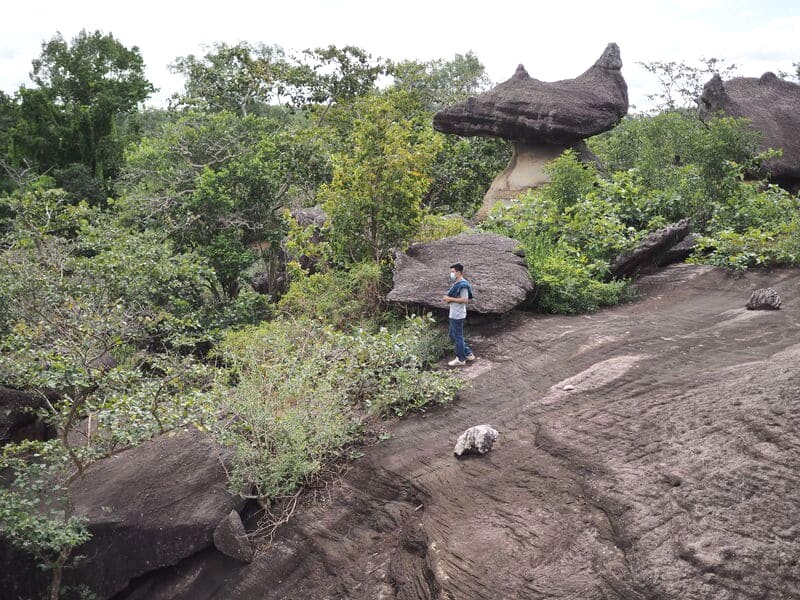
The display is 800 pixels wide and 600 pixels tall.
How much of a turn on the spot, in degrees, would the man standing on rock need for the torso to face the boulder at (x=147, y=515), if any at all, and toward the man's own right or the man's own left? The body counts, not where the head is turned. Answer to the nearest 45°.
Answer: approximately 45° to the man's own left

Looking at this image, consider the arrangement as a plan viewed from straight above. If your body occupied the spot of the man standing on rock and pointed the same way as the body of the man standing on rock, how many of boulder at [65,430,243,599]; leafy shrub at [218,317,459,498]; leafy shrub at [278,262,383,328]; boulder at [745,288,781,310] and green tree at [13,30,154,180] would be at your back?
1

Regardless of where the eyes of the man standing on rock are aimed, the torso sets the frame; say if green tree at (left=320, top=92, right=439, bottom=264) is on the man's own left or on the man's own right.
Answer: on the man's own right

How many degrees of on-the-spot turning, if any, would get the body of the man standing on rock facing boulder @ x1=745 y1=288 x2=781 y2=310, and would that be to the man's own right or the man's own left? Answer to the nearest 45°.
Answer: approximately 180°

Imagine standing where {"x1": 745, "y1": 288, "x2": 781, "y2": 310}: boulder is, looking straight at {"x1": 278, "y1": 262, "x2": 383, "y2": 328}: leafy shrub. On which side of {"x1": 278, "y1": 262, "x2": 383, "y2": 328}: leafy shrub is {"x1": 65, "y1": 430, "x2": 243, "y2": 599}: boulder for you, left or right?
left

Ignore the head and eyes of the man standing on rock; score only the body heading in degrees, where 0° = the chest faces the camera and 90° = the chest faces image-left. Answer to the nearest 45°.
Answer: approximately 90°

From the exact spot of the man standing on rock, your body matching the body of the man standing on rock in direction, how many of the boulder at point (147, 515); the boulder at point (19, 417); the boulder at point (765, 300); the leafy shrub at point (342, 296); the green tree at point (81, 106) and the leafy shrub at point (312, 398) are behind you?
1

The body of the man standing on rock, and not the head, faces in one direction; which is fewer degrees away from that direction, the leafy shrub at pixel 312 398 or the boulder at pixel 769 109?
the leafy shrub

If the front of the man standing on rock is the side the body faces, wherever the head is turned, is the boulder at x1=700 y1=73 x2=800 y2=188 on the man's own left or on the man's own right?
on the man's own right

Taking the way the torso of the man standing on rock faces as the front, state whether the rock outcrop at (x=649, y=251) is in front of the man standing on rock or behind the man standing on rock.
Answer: behind

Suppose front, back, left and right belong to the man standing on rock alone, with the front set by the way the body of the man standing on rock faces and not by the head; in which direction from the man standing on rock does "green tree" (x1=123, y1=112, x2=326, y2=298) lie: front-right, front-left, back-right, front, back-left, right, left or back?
front-right

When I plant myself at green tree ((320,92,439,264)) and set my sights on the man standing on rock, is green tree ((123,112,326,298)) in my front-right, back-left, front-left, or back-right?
back-right

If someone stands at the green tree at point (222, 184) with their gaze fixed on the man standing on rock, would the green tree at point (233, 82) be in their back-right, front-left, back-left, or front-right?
back-left

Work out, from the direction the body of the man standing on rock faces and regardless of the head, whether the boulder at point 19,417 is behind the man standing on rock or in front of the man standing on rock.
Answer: in front

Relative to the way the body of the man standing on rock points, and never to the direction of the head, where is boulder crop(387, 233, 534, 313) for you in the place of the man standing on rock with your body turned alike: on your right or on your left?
on your right

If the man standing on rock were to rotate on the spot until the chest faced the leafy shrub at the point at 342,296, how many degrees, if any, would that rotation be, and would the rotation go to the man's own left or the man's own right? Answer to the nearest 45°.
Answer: approximately 45° to the man's own right
